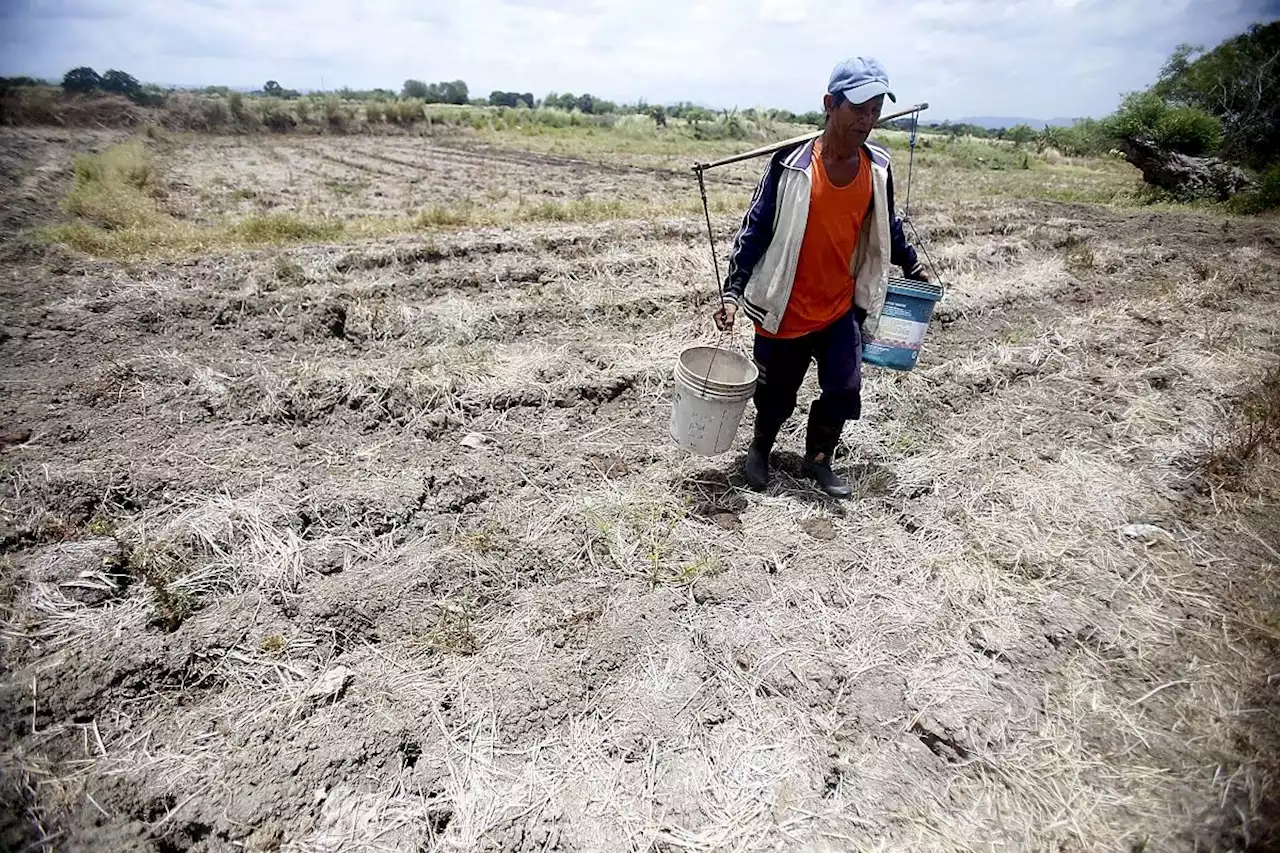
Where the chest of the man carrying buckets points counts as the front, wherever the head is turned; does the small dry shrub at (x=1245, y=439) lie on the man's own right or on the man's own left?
on the man's own left

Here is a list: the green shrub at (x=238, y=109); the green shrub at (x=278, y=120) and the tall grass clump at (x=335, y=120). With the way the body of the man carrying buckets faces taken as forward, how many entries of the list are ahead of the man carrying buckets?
0

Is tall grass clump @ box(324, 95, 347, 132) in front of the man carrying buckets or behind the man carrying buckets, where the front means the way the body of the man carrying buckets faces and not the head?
behind

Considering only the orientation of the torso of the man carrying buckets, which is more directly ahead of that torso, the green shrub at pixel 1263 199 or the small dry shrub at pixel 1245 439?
the small dry shrub

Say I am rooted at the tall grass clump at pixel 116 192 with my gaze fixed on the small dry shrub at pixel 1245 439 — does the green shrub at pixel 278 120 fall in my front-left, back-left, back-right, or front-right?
back-left

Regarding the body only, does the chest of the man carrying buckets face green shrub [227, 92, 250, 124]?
no

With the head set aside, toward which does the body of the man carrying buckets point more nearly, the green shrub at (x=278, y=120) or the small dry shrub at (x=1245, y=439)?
the small dry shrub

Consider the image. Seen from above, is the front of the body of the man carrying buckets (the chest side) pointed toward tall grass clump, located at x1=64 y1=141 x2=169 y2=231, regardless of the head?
no

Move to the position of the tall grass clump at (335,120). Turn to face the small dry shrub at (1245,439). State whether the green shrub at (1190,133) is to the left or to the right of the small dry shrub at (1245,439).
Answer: left

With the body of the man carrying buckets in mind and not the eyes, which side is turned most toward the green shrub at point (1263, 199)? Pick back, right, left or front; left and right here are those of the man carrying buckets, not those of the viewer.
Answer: left

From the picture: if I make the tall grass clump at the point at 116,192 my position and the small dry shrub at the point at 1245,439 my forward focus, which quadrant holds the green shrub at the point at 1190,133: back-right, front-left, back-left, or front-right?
front-left

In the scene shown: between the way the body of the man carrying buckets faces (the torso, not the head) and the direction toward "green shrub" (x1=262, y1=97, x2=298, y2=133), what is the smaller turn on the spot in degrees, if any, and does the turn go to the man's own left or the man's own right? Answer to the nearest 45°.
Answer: approximately 180°
